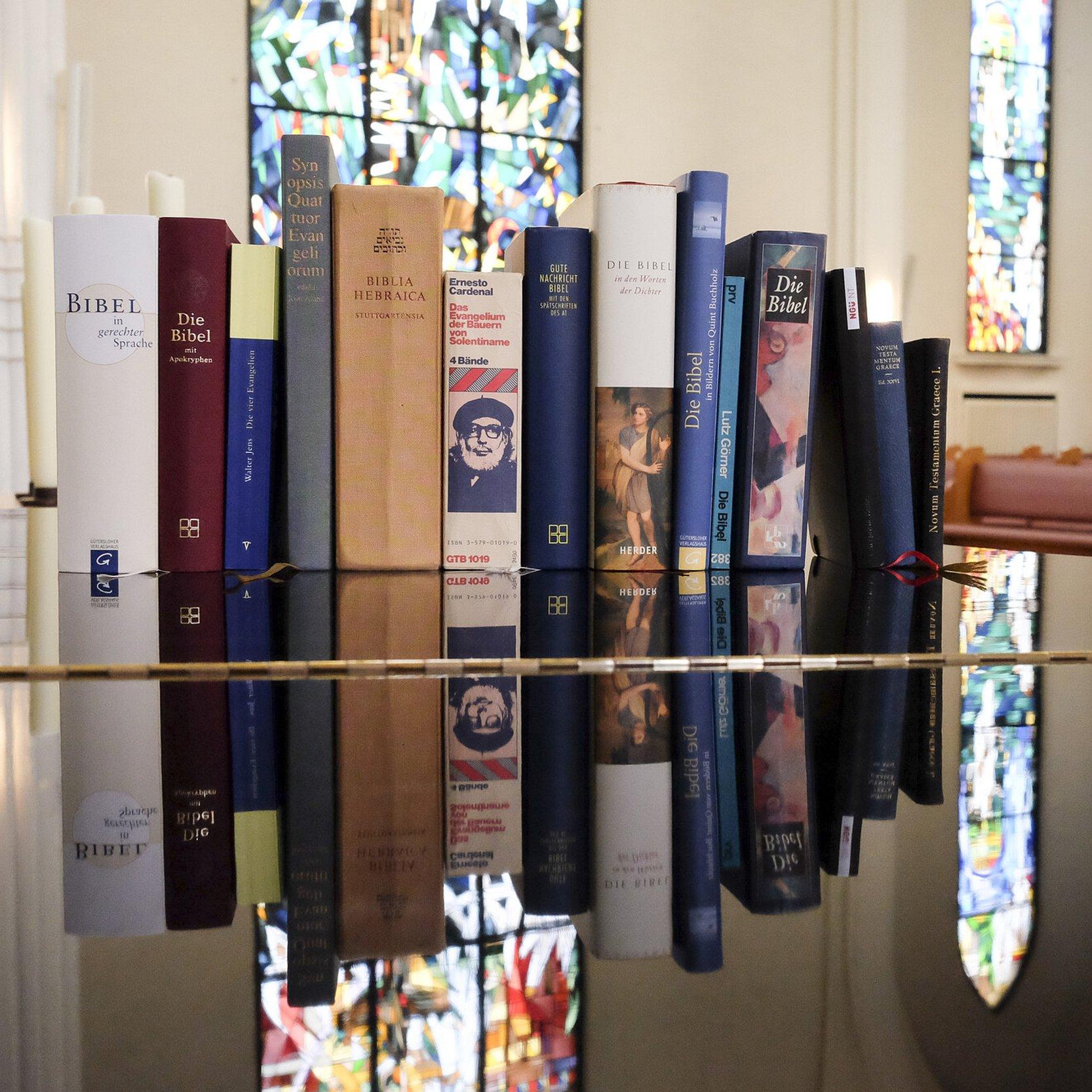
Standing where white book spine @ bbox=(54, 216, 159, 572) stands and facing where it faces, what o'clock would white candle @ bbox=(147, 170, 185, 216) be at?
The white candle is roughly at 6 o'clock from the white book spine.

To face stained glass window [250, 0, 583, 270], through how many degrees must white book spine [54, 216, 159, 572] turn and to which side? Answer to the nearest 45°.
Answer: approximately 180°

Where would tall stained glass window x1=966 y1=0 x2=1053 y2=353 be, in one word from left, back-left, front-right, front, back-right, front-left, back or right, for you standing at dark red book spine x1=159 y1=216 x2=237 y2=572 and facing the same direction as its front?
back-left

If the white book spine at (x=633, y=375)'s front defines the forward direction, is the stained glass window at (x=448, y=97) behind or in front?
behind

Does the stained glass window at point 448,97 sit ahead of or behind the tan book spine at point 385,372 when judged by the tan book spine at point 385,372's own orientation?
behind
